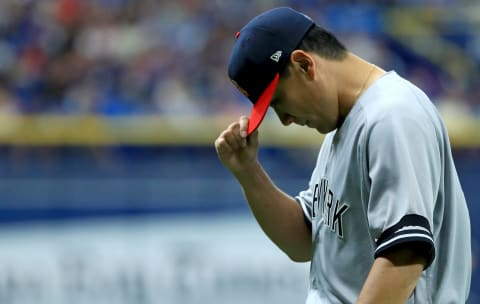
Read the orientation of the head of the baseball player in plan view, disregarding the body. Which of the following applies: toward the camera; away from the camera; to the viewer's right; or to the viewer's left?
to the viewer's left

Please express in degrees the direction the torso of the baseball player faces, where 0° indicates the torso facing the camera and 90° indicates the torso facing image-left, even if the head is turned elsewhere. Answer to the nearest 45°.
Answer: approximately 90°
